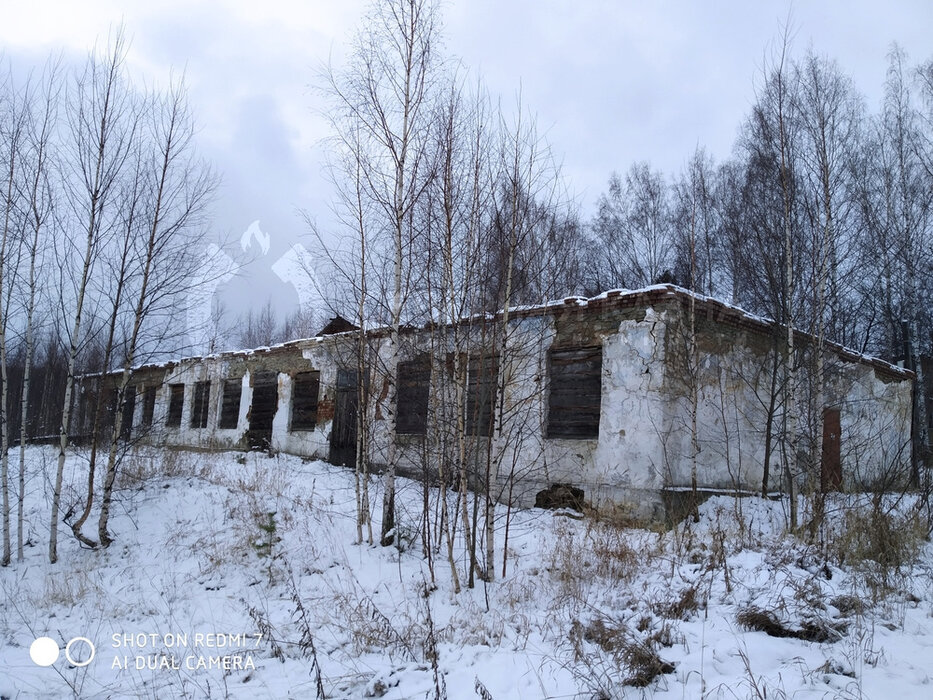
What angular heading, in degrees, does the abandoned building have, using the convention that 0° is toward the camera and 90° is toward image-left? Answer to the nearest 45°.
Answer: approximately 45°
